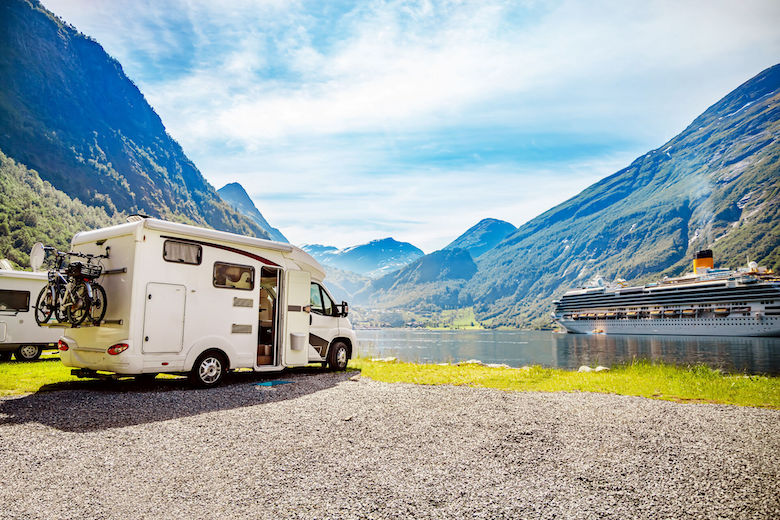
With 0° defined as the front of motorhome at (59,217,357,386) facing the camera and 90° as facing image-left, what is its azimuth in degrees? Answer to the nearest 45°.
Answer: approximately 225°

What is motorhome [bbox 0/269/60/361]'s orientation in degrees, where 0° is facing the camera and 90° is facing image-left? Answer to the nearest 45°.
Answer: approximately 270°

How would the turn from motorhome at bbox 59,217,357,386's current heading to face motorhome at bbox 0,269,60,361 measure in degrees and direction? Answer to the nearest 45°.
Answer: approximately 90° to its left

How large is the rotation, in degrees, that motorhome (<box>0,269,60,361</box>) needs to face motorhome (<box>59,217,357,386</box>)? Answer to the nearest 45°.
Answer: approximately 90° to its right
